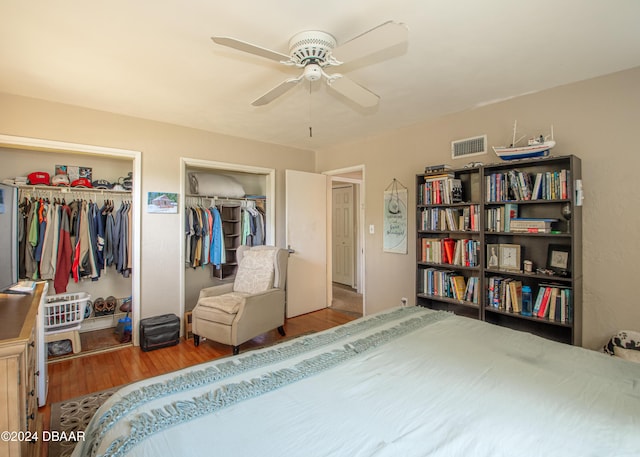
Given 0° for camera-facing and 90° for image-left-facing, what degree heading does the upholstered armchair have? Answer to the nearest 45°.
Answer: approximately 45°

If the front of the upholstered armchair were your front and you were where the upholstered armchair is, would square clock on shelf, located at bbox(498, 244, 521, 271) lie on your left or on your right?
on your left

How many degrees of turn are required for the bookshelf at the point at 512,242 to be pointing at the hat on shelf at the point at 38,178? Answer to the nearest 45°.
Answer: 0° — it already faces it

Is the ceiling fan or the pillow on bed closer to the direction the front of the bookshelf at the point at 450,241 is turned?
the ceiling fan
